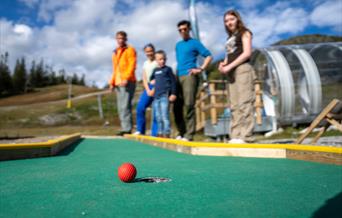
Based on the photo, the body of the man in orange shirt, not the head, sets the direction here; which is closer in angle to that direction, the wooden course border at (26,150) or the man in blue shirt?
the wooden course border

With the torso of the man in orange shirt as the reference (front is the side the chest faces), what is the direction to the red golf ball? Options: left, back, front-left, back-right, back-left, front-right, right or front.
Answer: front-left

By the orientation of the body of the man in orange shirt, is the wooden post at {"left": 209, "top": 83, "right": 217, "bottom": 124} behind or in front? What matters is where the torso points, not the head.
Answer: behind

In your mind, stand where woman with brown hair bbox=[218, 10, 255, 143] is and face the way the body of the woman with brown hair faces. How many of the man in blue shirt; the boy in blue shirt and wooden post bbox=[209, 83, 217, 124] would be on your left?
0

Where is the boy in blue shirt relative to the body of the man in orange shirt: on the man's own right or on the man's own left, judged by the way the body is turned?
on the man's own left

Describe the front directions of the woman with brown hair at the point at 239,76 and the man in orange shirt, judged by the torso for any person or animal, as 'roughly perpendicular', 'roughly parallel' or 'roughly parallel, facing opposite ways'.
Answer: roughly parallel

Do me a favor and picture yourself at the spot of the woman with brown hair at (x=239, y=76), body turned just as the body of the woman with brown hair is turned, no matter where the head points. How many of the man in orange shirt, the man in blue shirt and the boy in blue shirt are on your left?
0

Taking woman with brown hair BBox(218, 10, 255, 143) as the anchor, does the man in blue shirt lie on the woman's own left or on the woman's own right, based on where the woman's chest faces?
on the woman's own right

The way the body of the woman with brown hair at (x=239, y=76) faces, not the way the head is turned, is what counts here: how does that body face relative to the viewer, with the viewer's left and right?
facing the viewer and to the left of the viewer

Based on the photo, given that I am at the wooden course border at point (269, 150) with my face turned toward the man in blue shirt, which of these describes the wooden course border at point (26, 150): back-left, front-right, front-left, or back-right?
front-left

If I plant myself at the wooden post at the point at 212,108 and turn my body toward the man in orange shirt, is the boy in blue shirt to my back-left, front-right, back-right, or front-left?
front-left

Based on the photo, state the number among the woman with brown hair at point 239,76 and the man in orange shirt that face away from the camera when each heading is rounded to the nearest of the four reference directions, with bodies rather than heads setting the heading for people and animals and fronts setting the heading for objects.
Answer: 0

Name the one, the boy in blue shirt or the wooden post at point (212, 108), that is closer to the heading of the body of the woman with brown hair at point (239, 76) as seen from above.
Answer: the boy in blue shirt

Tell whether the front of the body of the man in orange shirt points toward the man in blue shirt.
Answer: no

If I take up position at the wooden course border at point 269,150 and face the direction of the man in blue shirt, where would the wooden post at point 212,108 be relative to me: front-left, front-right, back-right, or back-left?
front-right
